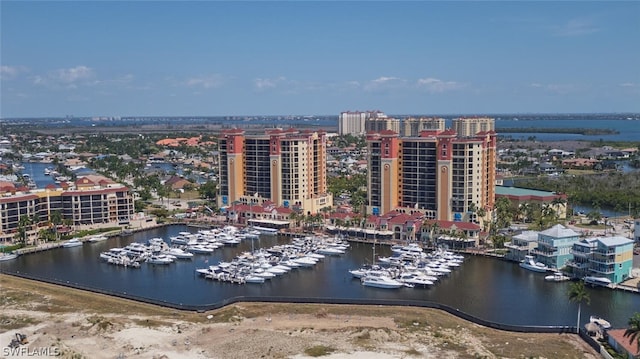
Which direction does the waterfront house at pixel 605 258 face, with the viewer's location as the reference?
facing the viewer and to the left of the viewer

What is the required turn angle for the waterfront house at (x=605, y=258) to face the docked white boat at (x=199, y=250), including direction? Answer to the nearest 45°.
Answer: approximately 45° to its right

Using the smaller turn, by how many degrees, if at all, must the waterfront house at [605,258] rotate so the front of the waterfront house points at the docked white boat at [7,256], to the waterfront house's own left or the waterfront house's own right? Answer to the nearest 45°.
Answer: approximately 45° to the waterfront house's own right

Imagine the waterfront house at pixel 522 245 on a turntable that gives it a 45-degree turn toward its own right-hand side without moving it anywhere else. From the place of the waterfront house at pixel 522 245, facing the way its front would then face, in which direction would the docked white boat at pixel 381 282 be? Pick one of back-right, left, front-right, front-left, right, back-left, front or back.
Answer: front-left

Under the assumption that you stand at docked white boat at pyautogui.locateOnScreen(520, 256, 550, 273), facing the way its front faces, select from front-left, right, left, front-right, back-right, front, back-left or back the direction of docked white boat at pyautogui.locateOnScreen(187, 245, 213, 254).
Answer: back-right

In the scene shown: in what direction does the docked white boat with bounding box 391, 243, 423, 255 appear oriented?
to the viewer's left

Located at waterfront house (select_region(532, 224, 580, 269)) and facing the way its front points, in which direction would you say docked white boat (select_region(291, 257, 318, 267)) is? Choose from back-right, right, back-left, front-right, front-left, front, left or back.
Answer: front-right

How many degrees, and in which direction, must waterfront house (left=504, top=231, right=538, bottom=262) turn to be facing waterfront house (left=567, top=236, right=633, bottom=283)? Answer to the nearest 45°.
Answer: approximately 90° to its left

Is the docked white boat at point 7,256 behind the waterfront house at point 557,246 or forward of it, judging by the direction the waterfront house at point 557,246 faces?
forward
